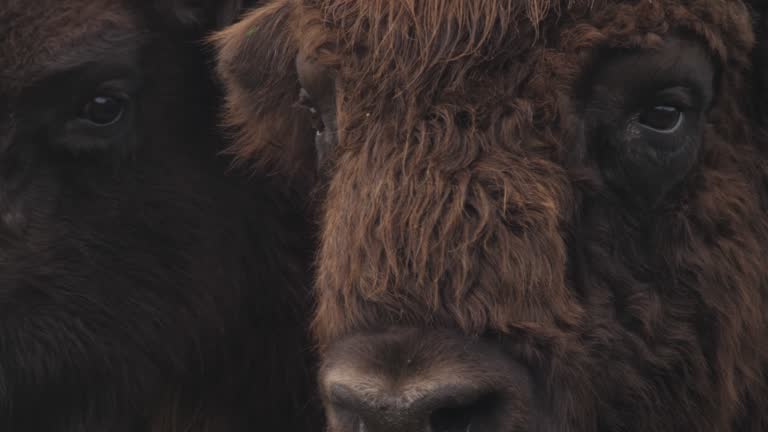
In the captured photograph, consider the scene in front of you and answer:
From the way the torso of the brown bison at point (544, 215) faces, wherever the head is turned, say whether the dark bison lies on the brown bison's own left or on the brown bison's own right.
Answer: on the brown bison's own right
